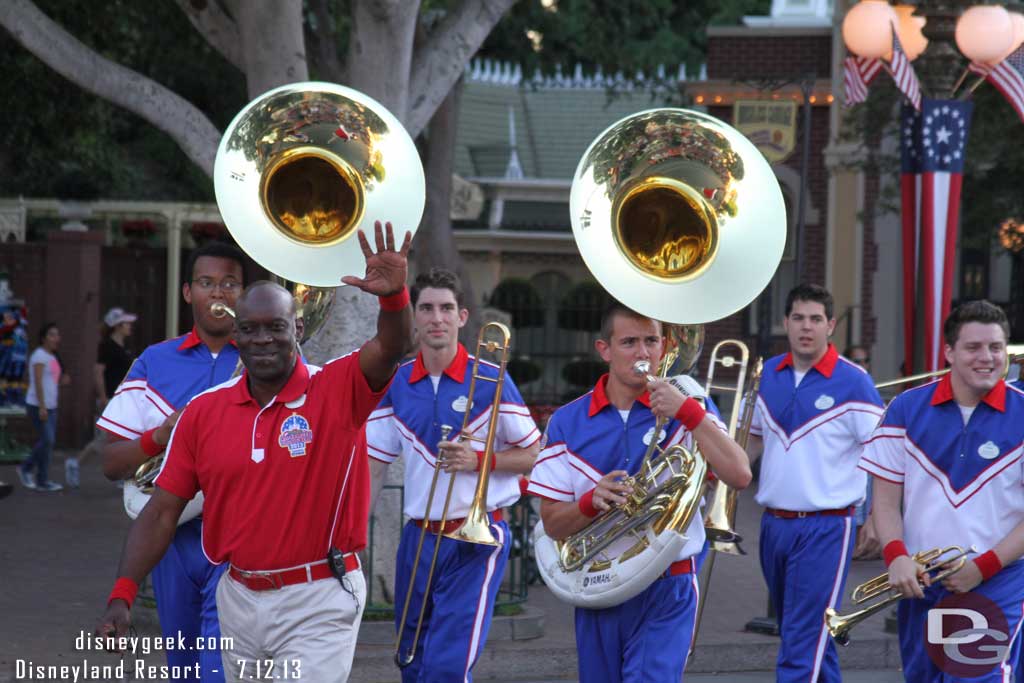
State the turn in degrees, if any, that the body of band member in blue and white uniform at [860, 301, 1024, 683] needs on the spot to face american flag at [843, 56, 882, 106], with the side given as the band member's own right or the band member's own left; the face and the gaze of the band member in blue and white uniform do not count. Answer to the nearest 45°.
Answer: approximately 180°

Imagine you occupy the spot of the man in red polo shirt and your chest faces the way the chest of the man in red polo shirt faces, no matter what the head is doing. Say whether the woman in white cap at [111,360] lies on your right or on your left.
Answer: on your right

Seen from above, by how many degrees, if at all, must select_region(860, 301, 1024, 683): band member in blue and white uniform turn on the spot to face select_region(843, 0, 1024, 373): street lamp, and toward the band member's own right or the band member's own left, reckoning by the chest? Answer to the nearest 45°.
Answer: approximately 180°

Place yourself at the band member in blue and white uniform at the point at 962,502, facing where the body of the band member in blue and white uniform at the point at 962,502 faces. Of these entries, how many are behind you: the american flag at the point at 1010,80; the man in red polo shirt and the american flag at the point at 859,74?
2

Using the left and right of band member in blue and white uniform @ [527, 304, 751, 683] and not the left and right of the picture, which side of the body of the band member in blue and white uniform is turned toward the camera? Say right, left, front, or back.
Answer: front

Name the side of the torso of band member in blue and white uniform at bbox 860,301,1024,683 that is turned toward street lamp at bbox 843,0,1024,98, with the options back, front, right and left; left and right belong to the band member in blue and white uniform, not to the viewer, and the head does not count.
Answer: back
